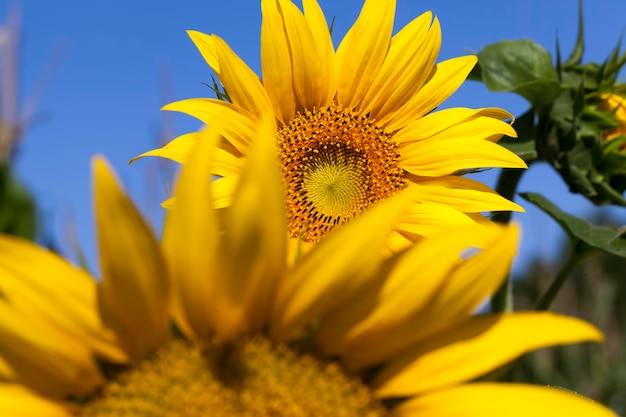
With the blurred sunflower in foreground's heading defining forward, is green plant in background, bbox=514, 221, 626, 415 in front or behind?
behind

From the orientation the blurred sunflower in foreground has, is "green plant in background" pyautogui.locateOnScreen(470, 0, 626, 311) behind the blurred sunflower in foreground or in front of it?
behind

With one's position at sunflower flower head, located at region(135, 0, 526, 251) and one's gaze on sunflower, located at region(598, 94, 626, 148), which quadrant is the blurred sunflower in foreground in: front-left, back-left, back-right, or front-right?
back-right

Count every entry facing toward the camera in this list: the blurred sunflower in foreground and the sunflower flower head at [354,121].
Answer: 2

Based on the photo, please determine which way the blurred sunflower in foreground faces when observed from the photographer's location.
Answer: facing the viewer
